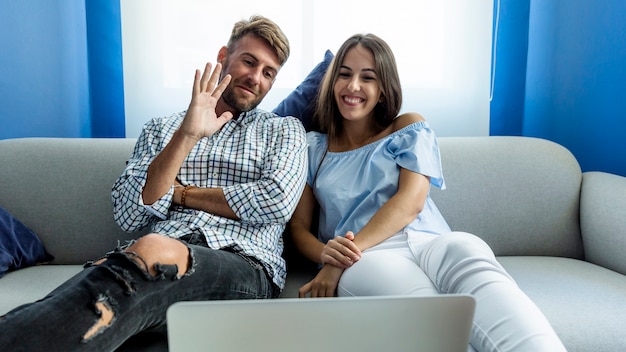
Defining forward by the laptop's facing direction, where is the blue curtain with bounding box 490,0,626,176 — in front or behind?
in front

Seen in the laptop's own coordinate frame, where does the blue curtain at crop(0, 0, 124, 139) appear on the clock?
The blue curtain is roughly at 11 o'clock from the laptop.

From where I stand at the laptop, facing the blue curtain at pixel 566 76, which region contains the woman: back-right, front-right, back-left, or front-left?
front-left

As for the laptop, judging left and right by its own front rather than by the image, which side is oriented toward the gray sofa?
front

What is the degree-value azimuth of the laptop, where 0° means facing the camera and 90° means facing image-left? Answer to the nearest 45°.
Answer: approximately 180°

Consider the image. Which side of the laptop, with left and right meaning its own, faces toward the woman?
front

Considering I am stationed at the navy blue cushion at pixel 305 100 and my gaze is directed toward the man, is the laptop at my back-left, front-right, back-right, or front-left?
front-left

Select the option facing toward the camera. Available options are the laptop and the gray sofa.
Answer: the gray sofa

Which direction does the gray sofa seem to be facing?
toward the camera

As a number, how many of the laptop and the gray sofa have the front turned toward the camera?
1

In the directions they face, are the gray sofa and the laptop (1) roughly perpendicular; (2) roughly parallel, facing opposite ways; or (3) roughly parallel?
roughly parallel, facing opposite ways

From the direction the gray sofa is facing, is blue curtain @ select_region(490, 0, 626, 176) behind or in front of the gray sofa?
behind

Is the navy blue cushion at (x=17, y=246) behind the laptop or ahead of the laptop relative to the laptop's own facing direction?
ahead

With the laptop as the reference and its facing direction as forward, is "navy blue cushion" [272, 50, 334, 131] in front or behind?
in front
